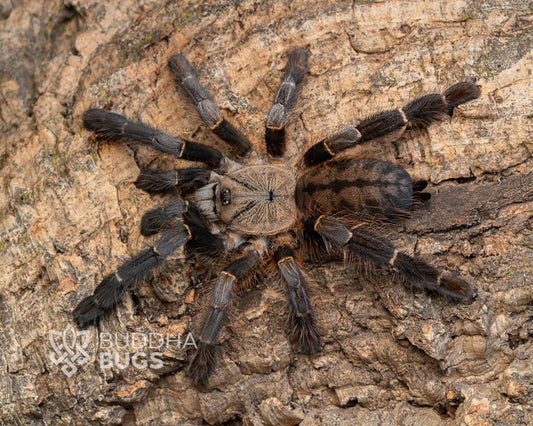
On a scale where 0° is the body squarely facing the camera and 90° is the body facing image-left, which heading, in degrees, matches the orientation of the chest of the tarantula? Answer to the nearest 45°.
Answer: approximately 90°
